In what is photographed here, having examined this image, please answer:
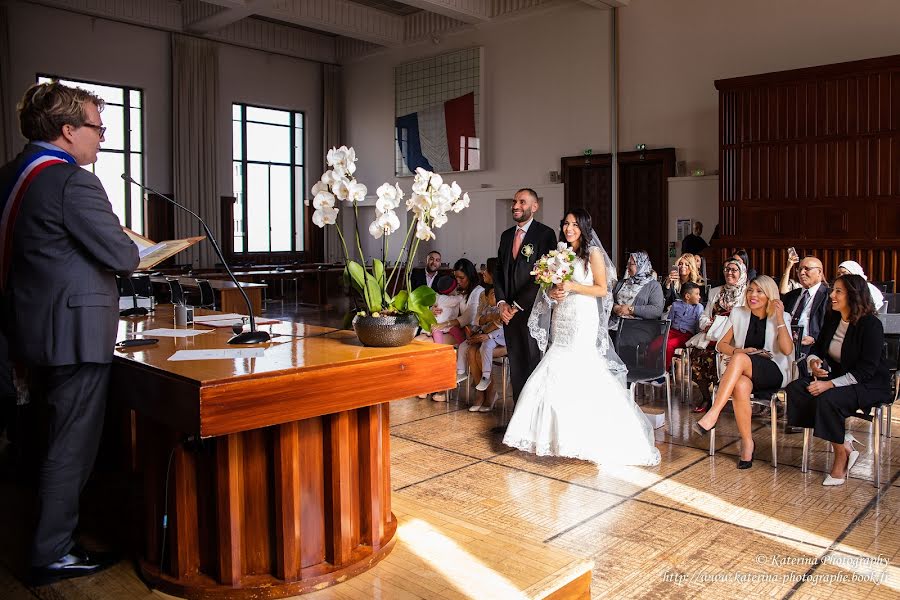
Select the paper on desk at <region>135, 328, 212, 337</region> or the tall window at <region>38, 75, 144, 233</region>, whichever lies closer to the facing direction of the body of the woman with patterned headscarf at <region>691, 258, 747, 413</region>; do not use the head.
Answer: the paper on desk

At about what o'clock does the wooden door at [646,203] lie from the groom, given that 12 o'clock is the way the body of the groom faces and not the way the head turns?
The wooden door is roughly at 5 o'clock from the groom.

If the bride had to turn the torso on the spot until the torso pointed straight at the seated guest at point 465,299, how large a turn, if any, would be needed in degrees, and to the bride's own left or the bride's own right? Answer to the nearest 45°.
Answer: approximately 90° to the bride's own right

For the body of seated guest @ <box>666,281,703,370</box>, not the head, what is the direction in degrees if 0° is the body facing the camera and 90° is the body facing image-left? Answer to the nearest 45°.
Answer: approximately 45°

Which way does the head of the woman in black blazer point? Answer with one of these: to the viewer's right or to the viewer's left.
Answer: to the viewer's left

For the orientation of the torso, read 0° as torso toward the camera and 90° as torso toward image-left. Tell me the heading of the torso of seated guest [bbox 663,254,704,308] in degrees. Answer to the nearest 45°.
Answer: approximately 45°

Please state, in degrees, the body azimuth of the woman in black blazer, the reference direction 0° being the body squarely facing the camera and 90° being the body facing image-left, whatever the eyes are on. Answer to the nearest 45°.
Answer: approximately 45°
